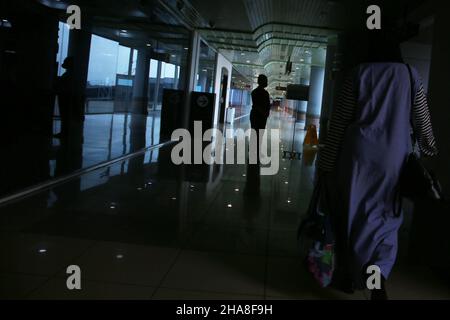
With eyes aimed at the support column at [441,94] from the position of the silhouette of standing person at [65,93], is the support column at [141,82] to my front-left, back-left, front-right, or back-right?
back-left

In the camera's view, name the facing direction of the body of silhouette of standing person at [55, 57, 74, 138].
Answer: to the viewer's left

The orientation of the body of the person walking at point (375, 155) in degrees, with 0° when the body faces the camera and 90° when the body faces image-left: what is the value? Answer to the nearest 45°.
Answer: approximately 180°

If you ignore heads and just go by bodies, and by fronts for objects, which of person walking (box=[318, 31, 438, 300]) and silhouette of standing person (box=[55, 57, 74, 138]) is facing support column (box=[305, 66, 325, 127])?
the person walking

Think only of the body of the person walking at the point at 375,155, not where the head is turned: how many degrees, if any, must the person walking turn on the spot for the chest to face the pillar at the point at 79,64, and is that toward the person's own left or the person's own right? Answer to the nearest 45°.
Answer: approximately 45° to the person's own left

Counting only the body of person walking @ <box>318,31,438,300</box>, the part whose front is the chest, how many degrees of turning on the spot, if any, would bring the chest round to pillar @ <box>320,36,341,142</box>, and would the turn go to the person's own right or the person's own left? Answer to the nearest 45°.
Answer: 0° — they already face it

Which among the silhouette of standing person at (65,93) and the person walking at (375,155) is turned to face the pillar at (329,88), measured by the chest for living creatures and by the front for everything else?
the person walking
